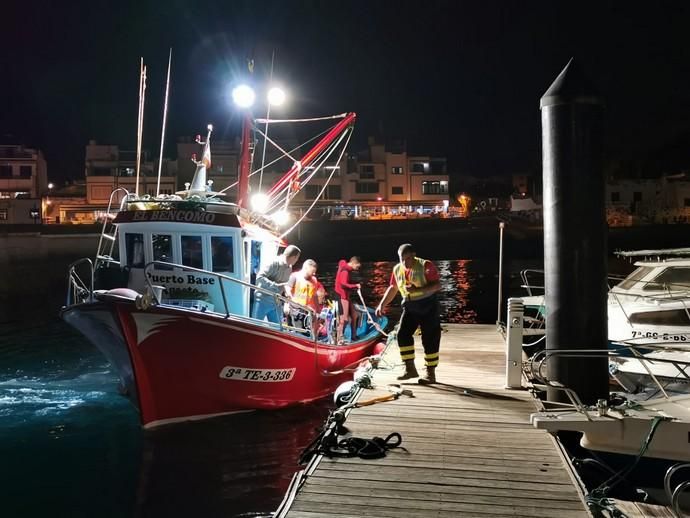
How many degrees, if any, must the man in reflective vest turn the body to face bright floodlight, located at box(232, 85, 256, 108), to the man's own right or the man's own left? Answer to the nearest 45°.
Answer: approximately 90° to the man's own right

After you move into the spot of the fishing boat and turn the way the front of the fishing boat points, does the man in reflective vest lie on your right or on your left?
on your left

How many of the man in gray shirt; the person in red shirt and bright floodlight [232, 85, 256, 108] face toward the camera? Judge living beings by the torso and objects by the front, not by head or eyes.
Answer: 1

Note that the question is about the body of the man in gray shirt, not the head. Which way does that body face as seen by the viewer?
to the viewer's right

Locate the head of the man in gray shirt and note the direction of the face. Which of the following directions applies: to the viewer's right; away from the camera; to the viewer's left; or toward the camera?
to the viewer's right

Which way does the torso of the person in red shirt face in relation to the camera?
to the viewer's right

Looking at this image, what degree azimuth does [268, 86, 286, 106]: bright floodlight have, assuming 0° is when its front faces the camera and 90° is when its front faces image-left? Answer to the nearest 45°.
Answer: approximately 0°

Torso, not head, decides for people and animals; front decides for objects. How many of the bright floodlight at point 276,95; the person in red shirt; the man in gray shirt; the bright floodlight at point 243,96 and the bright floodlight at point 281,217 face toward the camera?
3

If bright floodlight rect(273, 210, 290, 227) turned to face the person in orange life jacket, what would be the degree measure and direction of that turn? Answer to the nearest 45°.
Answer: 0° — it already faces them

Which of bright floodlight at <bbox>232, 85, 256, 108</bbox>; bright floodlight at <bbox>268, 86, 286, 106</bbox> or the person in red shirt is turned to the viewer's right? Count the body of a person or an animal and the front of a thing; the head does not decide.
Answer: the person in red shirt
